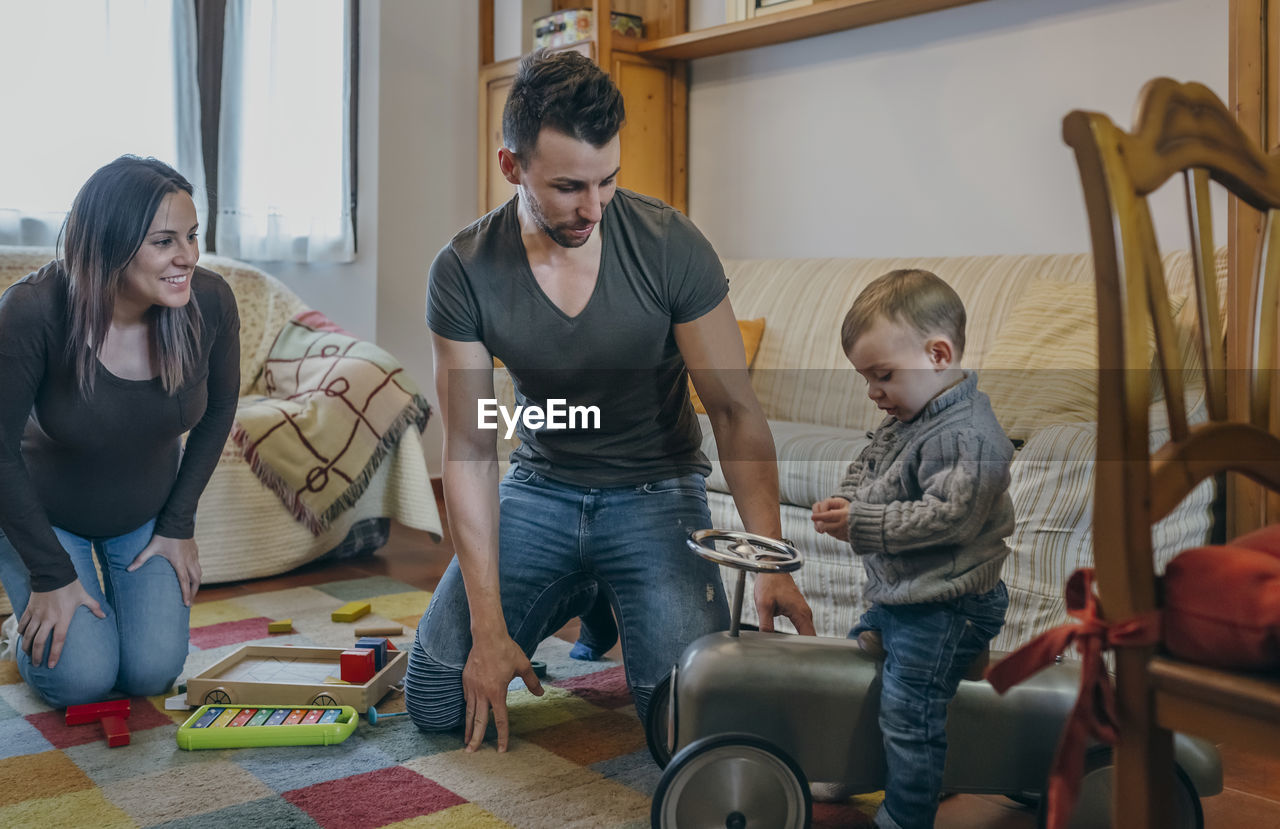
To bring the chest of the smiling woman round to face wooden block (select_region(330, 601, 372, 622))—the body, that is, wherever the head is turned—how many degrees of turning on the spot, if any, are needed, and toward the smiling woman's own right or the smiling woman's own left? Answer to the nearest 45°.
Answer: approximately 90° to the smiling woman's own left

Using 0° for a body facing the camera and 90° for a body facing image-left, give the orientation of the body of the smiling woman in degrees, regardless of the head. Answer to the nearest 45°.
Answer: approximately 315°

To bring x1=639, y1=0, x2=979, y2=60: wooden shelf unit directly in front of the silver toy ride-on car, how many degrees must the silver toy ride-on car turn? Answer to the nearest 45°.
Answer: approximately 90° to its right

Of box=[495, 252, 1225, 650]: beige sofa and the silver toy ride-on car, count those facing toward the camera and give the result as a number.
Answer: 1

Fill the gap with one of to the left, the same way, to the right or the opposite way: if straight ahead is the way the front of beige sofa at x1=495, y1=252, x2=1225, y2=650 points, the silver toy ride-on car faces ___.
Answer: to the right

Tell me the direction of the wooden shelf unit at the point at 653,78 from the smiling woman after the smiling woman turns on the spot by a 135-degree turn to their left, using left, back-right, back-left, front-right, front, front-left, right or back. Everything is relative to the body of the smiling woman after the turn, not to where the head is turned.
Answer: front-right

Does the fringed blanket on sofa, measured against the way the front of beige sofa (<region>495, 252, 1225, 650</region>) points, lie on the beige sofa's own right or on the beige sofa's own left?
on the beige sofa's own right

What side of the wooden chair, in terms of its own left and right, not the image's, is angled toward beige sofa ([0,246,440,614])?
back

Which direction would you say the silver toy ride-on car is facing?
to the viewer's left

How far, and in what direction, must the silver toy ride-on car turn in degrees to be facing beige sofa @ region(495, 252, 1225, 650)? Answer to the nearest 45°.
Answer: approximately 90° to its right
